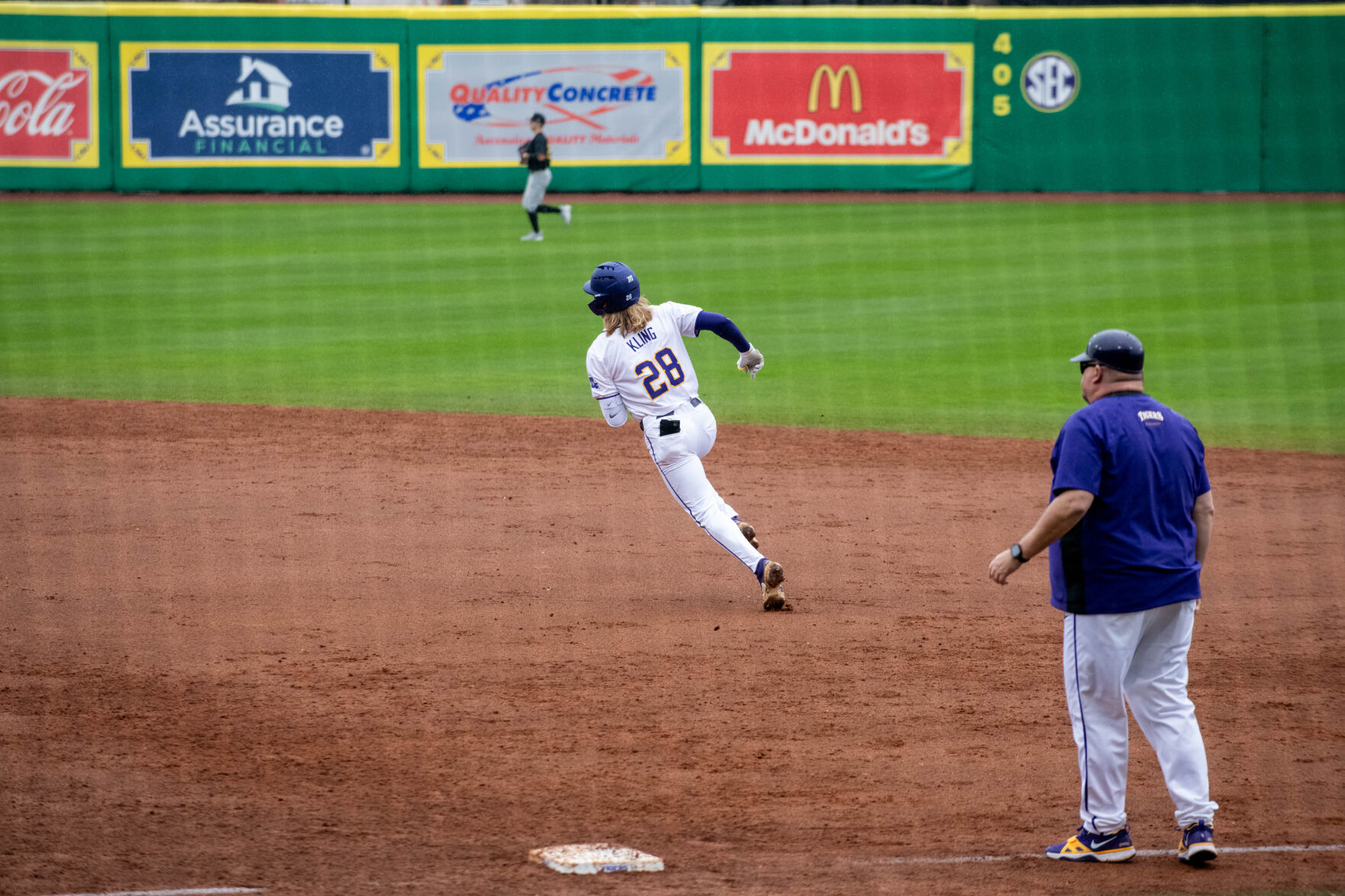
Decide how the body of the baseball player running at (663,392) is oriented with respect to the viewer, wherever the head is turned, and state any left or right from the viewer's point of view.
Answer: facing away from the viewer and to the left of the viewer

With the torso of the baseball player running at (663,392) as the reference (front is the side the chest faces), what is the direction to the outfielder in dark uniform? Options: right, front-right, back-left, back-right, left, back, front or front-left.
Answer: front-right

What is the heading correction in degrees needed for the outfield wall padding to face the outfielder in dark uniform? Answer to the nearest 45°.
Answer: approximately 45° to its right

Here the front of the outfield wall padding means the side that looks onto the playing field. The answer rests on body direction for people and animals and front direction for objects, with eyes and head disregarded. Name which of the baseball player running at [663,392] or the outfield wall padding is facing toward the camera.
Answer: the outfield wall padding

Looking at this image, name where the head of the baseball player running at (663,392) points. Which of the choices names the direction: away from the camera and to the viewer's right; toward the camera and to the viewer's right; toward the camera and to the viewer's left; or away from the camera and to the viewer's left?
away from the camera and to the viewer's left

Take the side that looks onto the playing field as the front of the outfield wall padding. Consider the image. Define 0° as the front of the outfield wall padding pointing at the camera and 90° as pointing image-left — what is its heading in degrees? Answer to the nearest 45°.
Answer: approximately 0°

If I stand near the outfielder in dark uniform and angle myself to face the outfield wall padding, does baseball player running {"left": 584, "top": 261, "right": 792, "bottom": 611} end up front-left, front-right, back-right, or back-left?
back-right

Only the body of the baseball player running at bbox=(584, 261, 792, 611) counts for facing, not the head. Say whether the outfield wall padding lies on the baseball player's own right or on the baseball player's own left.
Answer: on the baseball player's own right

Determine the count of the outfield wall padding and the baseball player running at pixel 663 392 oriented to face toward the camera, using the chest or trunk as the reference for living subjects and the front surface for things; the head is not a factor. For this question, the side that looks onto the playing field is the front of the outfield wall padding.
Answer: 1

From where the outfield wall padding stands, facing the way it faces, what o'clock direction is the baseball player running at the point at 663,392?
The baseball player running is roughly at 12 o'clock from the outfield wall padding.
